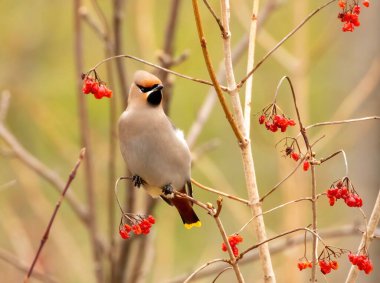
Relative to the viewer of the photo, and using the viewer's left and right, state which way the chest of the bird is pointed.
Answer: facing the viewer and to the left of the viewer

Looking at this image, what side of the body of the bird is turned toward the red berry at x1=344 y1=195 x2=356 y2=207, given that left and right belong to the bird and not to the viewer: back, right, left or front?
left

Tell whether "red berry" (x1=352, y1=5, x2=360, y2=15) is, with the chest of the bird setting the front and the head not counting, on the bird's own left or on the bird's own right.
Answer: on the bird's own left

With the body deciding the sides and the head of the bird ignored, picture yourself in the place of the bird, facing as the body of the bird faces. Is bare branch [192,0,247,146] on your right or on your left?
on your left

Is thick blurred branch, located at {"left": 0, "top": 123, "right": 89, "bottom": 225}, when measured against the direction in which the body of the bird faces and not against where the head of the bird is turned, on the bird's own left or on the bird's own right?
on the bird's own right
